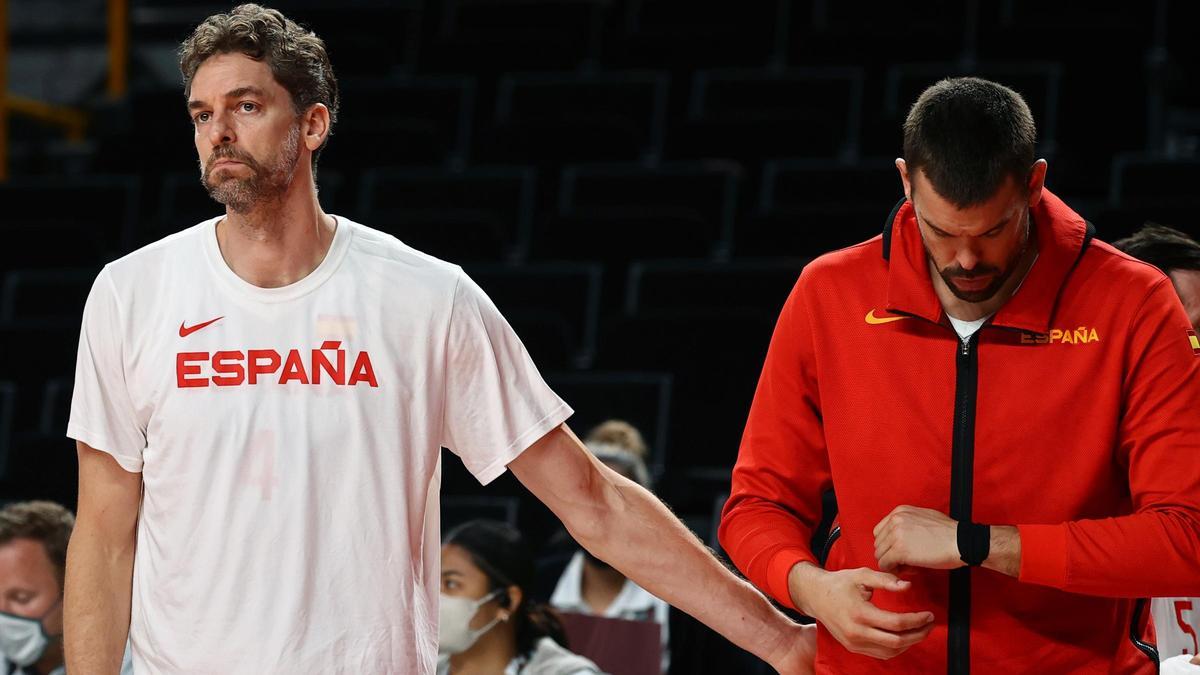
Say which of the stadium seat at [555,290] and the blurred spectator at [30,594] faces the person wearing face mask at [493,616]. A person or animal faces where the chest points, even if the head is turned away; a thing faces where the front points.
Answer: the stadium seat

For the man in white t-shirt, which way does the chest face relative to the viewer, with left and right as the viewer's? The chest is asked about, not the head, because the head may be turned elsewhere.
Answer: facing the viewer

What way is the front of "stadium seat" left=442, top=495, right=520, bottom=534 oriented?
toward the camera

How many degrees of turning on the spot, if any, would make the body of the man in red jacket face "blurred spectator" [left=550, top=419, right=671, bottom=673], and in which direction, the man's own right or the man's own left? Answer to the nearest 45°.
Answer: approximately 135° to the man's own right

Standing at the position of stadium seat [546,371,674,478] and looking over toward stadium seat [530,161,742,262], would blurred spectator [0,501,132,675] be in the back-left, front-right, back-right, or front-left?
back-left

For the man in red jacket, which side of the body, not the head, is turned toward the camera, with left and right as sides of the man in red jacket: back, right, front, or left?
front

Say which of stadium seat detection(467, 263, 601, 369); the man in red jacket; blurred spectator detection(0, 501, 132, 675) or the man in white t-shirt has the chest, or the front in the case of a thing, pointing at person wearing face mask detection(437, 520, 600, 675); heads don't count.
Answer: the stadium seat

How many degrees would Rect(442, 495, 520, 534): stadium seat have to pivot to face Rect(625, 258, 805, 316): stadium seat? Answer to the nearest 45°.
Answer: approximately 135° to its left

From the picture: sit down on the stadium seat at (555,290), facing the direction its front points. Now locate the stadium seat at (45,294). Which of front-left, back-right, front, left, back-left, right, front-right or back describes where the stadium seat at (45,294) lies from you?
right

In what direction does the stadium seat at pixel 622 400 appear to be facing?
toward the camera

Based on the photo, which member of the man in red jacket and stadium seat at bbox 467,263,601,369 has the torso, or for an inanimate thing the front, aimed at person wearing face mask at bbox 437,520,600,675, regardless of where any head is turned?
the stadium seat
